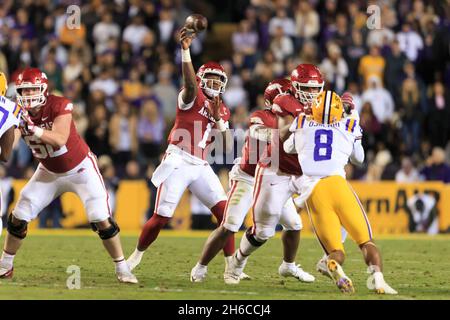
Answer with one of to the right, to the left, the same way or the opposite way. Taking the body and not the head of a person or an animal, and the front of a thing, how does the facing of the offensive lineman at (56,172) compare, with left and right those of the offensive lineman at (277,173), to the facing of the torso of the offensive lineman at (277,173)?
to the right

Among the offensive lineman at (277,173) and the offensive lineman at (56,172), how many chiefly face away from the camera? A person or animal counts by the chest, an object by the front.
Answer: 0

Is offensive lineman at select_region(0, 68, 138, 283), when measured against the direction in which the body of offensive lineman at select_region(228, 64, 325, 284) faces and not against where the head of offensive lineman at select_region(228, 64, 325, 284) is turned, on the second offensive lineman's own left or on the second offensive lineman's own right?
on the second offensive lineman's own right

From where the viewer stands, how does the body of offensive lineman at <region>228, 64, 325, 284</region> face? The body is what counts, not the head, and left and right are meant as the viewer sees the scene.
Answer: facing the viewer and to the right of the viewer
